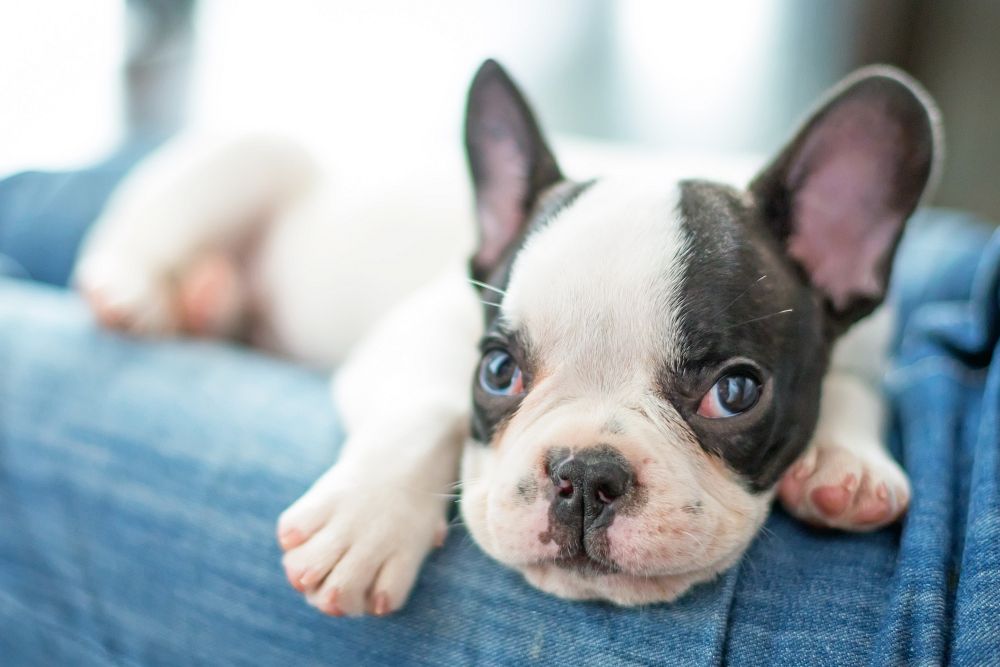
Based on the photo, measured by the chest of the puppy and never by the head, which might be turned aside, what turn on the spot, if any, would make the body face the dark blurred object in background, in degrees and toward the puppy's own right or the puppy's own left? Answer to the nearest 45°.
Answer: approximately 180°

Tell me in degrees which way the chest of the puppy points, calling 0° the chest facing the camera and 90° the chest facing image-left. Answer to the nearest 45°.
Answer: approximately 315°
